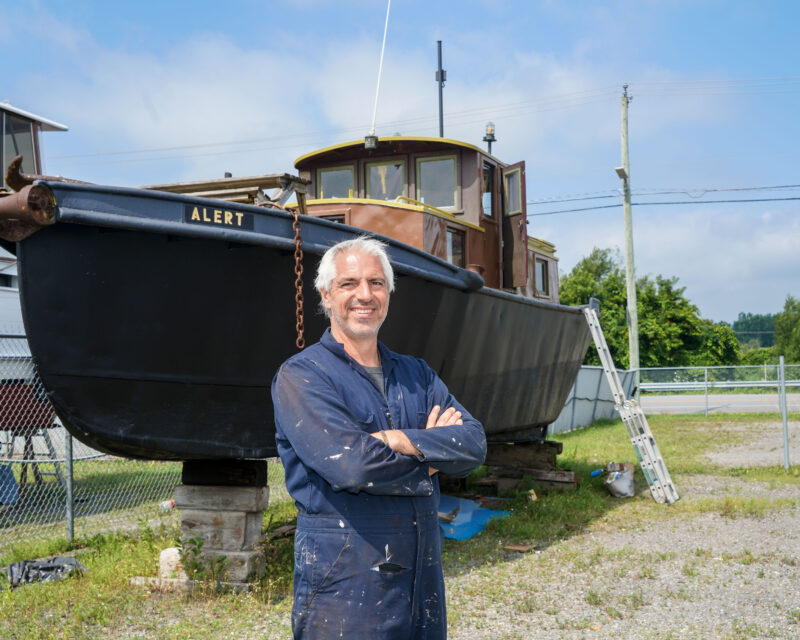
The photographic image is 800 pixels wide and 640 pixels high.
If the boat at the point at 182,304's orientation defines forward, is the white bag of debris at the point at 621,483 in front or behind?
behind

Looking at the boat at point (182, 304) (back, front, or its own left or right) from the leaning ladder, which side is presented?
back

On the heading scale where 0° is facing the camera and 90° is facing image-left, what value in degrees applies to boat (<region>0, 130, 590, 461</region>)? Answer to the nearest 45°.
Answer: approximately 45°

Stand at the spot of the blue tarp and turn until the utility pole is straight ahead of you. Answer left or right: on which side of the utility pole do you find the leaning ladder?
right

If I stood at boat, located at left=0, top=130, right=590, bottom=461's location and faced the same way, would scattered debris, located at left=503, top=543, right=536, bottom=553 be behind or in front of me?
behind

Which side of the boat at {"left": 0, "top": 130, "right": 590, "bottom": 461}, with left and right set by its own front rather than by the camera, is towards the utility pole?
back
